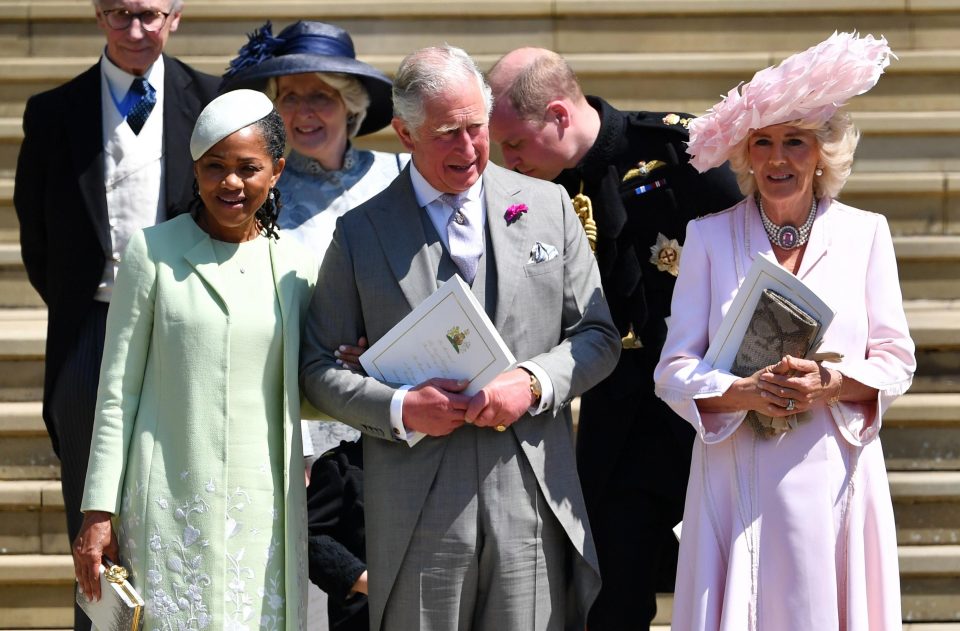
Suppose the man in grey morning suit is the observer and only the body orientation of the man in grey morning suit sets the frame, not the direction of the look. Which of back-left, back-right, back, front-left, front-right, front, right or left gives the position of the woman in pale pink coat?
left

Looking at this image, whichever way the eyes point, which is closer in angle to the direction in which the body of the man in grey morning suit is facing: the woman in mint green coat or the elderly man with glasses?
the woman in mint green coat

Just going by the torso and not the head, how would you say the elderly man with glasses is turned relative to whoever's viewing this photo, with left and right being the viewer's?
facing the viewer

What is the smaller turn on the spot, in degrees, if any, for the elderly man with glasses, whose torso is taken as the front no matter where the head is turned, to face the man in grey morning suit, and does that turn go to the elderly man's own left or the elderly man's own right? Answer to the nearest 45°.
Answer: approximately 45° to the elderly man's own left

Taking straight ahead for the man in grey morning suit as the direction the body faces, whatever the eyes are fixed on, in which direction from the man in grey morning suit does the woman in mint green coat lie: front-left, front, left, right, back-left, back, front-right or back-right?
right

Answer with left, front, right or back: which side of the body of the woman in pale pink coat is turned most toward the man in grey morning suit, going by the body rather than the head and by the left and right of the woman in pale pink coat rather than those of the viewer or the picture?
right

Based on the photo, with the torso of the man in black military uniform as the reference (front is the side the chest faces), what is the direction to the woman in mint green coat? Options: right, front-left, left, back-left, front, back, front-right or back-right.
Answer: front

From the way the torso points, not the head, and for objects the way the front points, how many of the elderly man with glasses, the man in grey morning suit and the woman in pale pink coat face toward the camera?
3

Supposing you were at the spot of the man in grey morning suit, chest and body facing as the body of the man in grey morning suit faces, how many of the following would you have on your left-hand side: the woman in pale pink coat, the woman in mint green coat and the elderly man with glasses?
1

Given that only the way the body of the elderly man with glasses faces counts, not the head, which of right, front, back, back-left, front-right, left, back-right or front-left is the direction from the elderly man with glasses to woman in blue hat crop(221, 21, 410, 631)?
left

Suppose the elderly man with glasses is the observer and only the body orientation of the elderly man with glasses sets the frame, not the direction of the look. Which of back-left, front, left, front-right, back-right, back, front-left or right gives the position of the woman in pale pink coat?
front-left

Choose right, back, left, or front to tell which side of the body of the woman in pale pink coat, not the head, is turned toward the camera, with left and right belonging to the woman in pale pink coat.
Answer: front

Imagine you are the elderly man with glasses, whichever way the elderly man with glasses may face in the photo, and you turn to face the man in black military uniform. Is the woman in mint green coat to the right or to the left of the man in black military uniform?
right

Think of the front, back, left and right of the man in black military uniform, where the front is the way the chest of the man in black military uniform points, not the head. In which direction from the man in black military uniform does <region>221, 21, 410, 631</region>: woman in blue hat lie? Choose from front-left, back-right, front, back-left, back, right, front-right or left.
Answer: front-right
